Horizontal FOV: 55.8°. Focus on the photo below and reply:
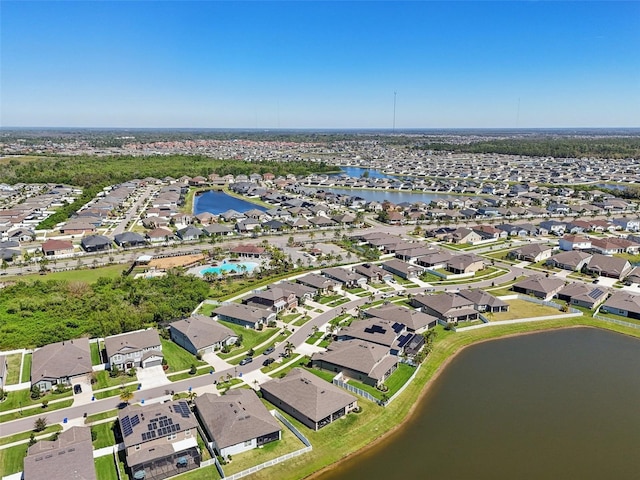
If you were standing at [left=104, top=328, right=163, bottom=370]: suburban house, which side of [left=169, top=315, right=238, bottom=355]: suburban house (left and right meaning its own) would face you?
right

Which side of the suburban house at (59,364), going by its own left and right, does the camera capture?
front

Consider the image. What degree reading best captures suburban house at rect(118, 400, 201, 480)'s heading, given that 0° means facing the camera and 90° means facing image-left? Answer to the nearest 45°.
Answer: approximately 180°

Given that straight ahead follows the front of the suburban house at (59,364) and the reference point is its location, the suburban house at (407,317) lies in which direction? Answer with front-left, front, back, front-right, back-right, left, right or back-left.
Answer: left

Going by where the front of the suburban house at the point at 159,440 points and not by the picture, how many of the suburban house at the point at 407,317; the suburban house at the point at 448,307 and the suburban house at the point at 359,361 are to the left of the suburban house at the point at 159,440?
0

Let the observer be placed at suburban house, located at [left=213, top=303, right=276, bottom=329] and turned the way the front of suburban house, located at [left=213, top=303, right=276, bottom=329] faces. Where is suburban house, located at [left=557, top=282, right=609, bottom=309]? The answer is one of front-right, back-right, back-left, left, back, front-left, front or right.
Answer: front-left

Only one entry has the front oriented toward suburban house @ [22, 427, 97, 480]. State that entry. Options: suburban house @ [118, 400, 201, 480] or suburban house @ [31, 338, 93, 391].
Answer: suburban house @ [31, 338, 93, 391]

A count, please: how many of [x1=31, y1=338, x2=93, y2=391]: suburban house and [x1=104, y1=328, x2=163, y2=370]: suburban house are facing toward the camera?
2

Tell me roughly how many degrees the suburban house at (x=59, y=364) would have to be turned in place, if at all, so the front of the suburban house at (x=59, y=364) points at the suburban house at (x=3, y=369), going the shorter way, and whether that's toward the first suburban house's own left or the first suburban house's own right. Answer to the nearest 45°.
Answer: approximately 135° to the first suburban house's own right

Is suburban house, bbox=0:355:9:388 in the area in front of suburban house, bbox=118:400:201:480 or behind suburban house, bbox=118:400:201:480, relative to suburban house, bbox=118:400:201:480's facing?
in front

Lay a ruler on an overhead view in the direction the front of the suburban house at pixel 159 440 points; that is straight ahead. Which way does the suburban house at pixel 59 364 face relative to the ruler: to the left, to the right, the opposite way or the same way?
the opposite way

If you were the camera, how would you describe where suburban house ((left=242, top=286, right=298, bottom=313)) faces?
facing the viewer and to the right of the viewer

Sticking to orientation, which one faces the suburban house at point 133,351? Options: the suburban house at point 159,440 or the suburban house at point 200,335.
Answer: the suburban house at point 159,440

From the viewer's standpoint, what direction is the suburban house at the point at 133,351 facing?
toward the camera

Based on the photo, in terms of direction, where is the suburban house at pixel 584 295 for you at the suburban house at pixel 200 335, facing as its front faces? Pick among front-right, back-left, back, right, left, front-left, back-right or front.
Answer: front-left

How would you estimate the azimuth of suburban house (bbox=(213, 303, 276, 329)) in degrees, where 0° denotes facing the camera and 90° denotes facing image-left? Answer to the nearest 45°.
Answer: approximately 315°

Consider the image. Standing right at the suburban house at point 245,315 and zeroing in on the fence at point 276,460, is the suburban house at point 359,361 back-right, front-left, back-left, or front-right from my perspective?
front-left

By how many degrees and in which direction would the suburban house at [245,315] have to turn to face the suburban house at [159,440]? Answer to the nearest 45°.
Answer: approximately 45° to its right
